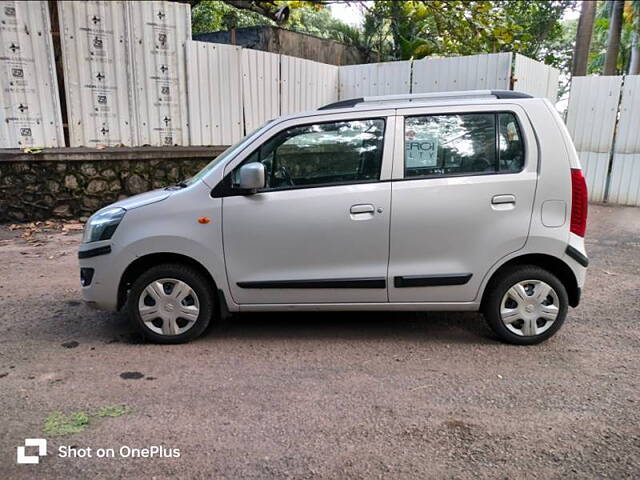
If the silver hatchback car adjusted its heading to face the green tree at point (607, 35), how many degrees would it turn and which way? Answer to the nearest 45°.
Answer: approximately 135° to its right

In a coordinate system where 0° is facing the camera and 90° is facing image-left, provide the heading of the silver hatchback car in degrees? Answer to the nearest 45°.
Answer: approximately 90°
